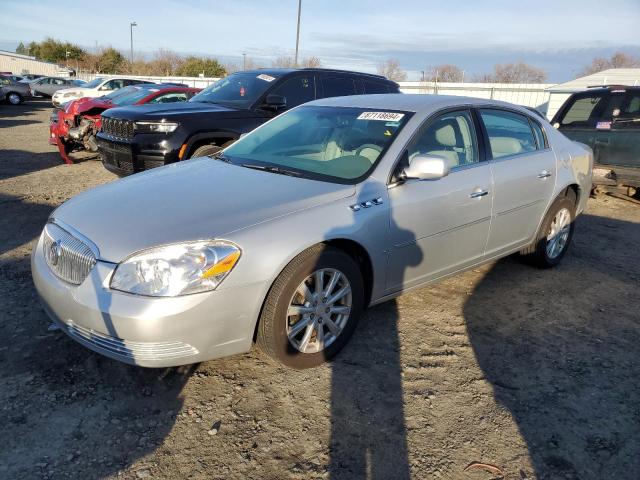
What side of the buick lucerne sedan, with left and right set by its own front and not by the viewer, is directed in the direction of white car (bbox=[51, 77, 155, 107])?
right

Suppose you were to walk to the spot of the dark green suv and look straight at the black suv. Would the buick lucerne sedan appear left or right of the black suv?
left

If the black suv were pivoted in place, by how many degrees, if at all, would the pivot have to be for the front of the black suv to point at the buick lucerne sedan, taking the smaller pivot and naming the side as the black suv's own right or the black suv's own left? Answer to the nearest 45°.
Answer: approximately 45° to the black suv's own left

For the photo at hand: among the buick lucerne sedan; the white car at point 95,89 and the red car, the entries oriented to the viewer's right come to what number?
0

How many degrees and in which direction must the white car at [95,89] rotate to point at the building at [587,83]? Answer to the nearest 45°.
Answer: approximately 135° to its left

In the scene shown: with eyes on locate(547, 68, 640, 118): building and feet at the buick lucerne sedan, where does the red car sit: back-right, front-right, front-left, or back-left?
front-left

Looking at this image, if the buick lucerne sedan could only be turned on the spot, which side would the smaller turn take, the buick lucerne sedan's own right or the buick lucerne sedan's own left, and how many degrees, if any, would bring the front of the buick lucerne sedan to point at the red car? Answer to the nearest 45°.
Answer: approximately 90° to the buick lucerne sedan's own right

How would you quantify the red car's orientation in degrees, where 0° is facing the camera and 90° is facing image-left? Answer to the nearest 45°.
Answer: approximately 45°

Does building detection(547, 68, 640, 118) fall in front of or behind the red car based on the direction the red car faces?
behind

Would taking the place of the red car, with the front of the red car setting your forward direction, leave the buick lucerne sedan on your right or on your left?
on your left

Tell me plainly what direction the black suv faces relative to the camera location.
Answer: facing the viewer and to the left of the viewer
